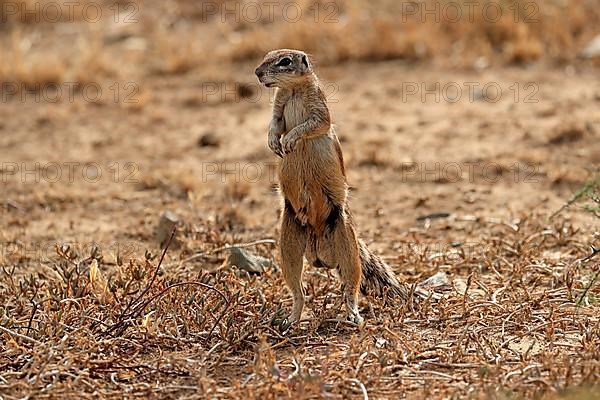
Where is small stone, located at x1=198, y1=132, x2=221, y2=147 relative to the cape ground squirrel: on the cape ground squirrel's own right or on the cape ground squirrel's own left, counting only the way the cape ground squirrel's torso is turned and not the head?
on the cape ground squirrel's own right

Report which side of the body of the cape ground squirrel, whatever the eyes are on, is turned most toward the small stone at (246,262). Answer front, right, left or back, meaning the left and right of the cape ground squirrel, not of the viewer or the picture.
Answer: right

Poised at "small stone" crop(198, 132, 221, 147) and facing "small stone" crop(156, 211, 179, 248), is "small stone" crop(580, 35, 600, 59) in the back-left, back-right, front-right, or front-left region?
back-left

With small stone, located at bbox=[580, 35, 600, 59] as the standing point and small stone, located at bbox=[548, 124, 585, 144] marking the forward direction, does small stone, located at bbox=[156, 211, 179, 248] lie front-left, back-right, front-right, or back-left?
front-right

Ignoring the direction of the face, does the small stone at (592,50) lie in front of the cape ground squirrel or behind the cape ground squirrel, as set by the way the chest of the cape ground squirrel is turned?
behind

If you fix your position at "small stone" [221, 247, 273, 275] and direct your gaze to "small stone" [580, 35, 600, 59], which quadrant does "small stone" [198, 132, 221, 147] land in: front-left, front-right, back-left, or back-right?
front-left

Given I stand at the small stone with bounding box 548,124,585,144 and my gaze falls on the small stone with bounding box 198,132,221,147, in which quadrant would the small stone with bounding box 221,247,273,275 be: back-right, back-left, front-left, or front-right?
front-left

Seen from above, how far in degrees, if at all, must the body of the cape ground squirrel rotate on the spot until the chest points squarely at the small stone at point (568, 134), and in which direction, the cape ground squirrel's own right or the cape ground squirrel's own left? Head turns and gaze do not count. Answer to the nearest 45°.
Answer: approximately 180°
